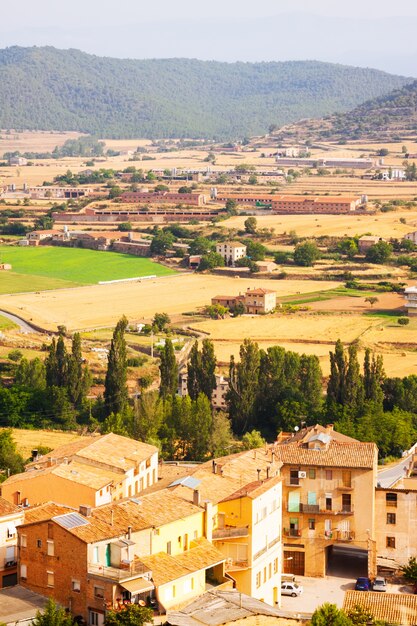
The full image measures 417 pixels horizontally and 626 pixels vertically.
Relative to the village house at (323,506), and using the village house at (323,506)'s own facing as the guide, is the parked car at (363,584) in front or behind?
in front

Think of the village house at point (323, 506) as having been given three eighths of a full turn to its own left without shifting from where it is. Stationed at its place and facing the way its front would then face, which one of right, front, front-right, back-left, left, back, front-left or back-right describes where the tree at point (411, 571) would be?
right

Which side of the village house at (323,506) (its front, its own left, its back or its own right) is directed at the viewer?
front

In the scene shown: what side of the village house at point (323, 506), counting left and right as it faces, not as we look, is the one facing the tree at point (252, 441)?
back

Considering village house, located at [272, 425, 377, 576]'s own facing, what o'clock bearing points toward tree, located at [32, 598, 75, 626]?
The tree is roughly at 1 o'clock from the village house.

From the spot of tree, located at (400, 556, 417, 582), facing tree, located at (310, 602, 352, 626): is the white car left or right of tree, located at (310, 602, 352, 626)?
right

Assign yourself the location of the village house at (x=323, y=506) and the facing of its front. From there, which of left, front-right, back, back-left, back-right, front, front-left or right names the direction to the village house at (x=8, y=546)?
front-right

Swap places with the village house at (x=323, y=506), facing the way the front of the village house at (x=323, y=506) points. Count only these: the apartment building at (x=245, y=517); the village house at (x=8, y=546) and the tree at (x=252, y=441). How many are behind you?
1

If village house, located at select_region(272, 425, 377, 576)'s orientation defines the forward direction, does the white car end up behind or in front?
in front

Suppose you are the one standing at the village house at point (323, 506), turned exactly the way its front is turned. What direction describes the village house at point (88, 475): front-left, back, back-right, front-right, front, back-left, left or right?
right

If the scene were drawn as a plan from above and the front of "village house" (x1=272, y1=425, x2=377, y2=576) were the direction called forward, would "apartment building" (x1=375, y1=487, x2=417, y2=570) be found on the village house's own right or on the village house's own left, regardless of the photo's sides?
on the village house's own left
